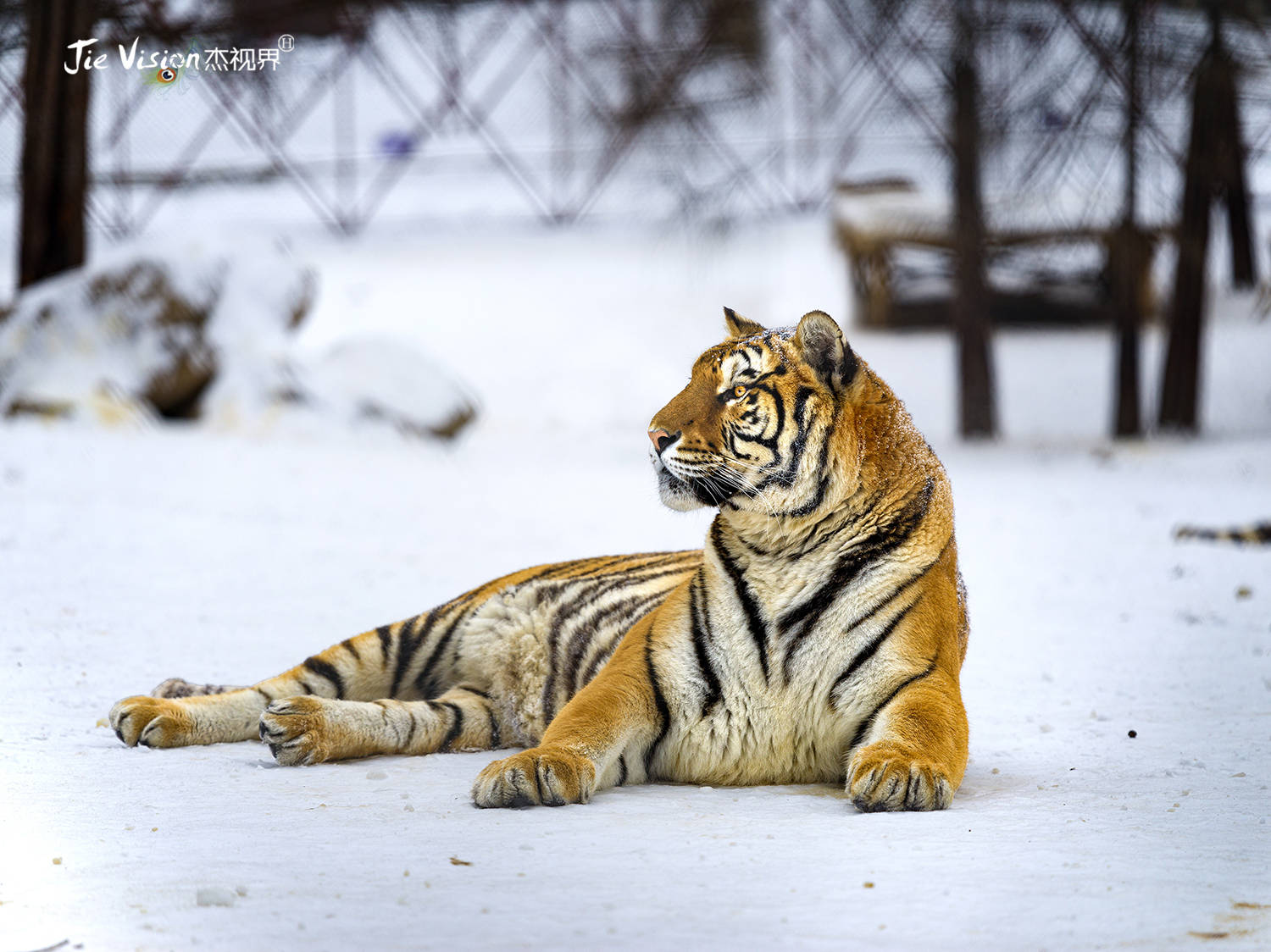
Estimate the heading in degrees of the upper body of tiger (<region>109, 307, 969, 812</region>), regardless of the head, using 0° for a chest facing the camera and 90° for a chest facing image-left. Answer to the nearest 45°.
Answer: approximately 315°

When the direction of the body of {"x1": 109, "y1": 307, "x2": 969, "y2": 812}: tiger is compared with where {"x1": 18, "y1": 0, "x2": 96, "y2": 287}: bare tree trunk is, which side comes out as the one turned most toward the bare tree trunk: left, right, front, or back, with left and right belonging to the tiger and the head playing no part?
back

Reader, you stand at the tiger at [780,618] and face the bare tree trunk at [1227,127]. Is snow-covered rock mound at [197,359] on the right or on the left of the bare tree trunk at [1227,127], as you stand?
left

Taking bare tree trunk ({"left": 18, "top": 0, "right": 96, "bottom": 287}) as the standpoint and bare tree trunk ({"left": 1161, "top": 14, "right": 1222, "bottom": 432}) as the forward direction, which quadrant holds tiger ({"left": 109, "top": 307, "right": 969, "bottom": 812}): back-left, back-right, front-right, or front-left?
front-right

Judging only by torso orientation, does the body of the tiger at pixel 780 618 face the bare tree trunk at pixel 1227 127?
no

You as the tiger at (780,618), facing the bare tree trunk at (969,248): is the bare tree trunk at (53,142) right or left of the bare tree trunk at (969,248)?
left

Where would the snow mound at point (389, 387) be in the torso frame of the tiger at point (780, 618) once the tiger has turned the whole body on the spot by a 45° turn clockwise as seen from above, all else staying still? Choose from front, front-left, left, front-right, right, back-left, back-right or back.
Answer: back

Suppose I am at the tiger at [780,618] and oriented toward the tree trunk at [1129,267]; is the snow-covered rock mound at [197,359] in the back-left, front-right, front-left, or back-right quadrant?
front-left

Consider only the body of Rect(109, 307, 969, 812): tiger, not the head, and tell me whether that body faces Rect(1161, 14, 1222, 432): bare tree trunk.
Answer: no

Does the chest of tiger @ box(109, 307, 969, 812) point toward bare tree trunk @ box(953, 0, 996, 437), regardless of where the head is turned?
no
